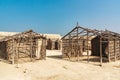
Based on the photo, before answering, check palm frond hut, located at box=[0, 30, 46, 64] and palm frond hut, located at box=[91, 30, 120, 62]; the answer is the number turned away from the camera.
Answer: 0

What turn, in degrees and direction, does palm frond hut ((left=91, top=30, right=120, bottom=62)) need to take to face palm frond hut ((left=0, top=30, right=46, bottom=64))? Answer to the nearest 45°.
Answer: approximately 45° to its right

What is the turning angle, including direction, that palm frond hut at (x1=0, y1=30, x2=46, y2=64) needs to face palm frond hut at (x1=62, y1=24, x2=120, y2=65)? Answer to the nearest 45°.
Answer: approximately 45° to its left

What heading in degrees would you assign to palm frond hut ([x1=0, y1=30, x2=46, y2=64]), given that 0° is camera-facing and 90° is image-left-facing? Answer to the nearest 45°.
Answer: approximately 315°

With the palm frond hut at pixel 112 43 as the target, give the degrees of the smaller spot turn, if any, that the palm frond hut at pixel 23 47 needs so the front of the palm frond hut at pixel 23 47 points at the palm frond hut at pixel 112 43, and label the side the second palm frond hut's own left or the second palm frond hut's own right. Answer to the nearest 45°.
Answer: approximately 45° to the second palm frond hut's own left
